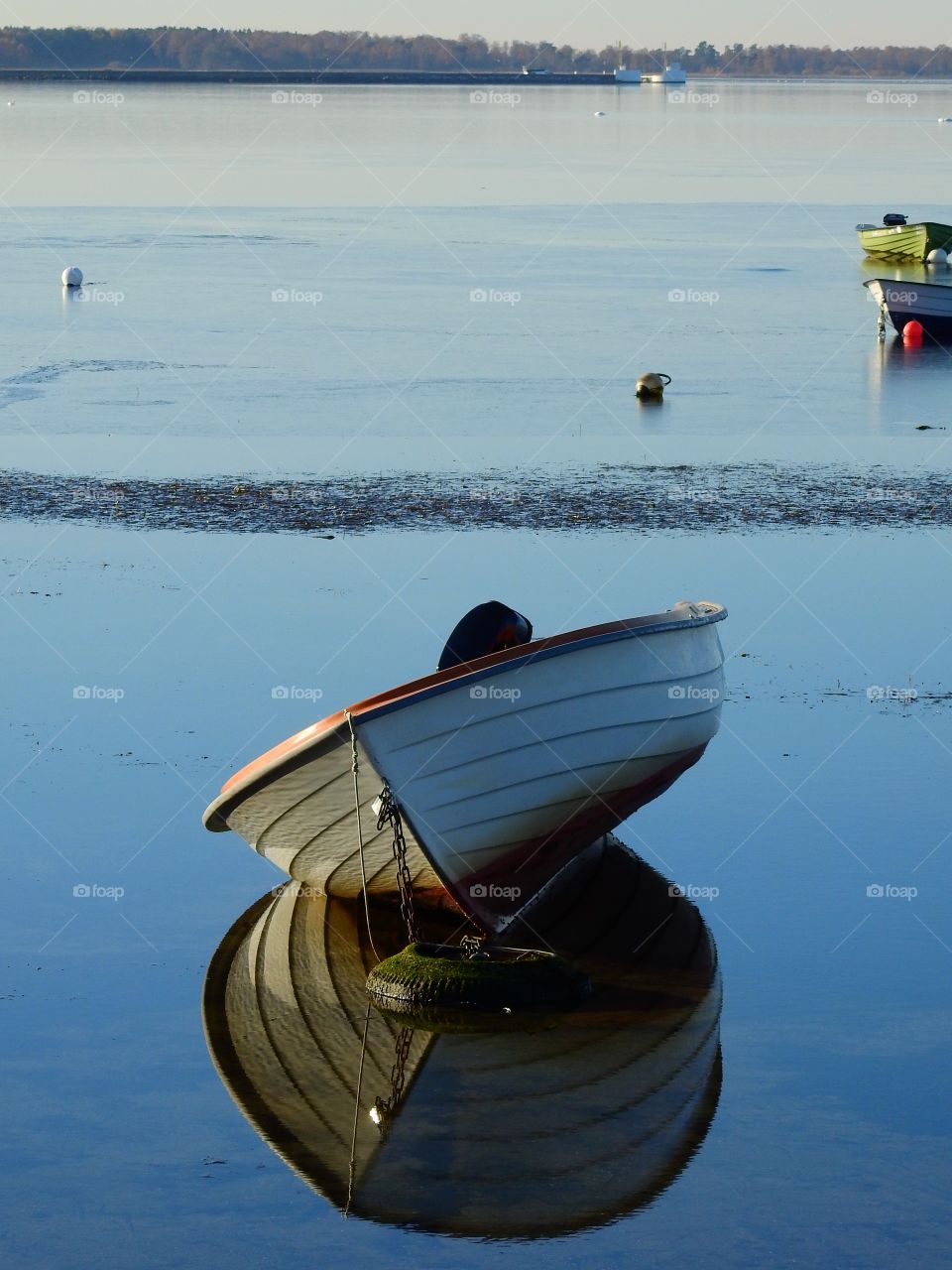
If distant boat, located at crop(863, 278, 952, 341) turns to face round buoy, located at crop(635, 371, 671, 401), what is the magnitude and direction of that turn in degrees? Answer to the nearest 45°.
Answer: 0° — it already faces it

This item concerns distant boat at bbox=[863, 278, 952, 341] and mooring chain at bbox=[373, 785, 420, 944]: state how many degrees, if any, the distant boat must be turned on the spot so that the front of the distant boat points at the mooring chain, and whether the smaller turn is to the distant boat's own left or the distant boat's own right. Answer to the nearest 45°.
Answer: approximately 45° to the distant boat's own left

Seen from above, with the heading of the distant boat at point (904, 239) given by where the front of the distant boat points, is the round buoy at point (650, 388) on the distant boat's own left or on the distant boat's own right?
on the distant boat's own right

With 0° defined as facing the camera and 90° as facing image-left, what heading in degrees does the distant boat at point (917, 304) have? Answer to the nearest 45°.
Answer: approximately 45°

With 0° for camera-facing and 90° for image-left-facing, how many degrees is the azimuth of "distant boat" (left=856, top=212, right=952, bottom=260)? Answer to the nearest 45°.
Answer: approximately 315°
